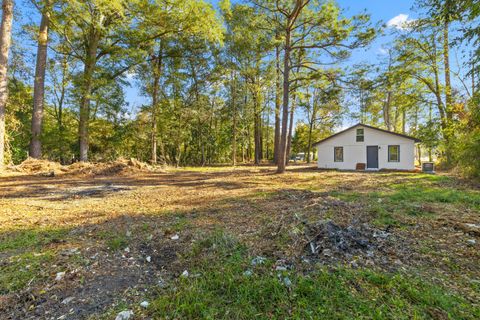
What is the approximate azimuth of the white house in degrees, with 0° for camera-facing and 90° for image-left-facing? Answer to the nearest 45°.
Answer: approximately 0°
